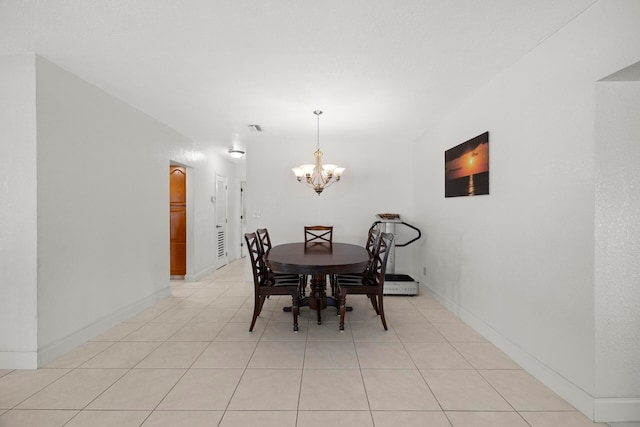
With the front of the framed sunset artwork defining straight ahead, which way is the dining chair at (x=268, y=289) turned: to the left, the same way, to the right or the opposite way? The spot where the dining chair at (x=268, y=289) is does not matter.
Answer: the opposite way

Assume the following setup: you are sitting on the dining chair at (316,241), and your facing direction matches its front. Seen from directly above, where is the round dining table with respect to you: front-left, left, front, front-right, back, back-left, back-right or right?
front

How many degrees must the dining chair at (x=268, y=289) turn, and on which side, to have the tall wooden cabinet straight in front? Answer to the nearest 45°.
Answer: approximately 135° to its left

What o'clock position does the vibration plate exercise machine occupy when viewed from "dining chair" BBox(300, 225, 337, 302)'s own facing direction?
The vibration plate exercise machine is roughly at 9 o'clock from the dining chair.

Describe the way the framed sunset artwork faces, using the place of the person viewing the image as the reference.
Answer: facing the viewer and to the left of the viewer

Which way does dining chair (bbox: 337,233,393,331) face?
to the viewer's left

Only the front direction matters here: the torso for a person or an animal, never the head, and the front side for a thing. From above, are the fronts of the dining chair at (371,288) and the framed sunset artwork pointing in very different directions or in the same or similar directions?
same or similar directions

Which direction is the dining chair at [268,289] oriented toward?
to the viewer's right

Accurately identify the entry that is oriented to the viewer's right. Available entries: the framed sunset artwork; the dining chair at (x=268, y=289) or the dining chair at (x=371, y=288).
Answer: the dining chair at (x=268, y=289)

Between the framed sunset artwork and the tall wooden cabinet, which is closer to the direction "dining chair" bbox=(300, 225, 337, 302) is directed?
the framed sunset artwork

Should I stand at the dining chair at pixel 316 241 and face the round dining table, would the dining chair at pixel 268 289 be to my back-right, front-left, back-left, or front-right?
front-right

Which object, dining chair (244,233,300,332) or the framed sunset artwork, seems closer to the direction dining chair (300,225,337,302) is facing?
the dining chair

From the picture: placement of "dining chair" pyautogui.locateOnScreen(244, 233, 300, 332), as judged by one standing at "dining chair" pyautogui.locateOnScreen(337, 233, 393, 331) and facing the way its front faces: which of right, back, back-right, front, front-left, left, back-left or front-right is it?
front

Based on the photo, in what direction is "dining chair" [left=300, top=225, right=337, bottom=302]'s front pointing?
toward the camera

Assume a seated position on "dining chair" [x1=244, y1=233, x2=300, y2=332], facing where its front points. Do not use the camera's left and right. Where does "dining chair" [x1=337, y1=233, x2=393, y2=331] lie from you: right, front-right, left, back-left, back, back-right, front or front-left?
front
